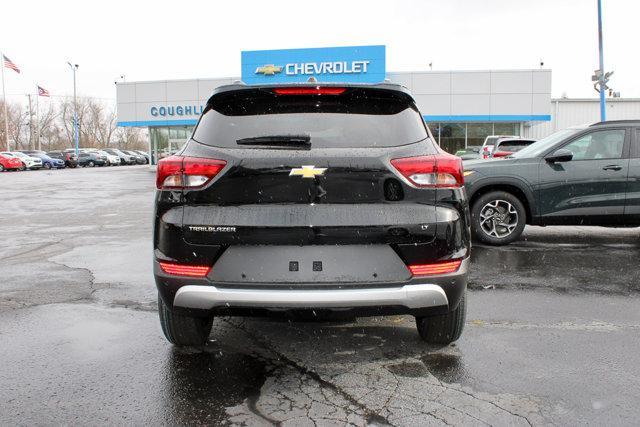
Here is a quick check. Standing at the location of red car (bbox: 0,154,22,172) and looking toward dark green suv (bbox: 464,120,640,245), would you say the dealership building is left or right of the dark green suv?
left

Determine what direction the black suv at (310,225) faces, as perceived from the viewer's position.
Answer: facing away from the viewer

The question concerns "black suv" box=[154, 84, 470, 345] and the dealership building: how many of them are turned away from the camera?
1

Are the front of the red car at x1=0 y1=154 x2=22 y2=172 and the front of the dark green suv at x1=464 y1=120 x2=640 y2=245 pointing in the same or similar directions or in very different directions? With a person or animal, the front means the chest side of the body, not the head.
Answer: very different directions

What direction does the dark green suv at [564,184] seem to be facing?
to the viewer's left

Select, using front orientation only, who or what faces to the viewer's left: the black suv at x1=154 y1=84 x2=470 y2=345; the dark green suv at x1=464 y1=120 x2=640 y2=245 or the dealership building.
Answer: the dark green suv

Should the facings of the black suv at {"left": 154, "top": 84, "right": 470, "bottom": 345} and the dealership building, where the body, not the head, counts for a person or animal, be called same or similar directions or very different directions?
very different directions

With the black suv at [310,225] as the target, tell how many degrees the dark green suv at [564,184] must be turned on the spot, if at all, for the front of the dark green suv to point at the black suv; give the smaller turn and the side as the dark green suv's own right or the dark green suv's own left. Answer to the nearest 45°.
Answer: approximately 90° to the dark green suv's own left

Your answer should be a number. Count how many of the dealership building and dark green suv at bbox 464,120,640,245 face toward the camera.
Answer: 1
